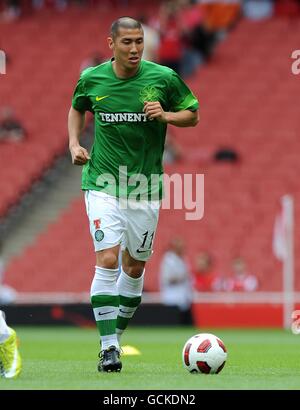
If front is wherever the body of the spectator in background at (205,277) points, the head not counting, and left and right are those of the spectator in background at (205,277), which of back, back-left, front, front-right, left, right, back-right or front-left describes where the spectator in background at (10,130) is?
back-right

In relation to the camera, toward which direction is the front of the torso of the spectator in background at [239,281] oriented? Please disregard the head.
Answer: toward the camera

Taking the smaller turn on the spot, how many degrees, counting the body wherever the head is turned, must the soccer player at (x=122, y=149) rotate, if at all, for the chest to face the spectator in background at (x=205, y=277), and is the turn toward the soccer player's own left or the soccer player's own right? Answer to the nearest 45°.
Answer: approximately 180°

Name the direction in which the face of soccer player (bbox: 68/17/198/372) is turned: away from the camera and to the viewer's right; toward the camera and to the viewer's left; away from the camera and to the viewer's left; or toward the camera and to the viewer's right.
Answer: toward the camera and to the viewer's right

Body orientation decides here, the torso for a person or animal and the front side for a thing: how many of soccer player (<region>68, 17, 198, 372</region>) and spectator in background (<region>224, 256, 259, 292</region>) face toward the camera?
2

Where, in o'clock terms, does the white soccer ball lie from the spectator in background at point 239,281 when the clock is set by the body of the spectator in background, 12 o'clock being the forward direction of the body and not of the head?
The white soccer ball is roughly at 12 o'clock from the spectator in background.

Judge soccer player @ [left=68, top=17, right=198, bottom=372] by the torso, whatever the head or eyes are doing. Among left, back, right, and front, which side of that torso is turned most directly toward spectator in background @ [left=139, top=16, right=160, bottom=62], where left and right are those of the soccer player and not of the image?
back

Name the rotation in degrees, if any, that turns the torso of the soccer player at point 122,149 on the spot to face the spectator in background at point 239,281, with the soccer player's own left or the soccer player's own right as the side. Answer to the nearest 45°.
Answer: approximately 180°

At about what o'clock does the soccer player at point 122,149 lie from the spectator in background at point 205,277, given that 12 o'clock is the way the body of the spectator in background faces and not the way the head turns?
The soccer player is roughly at 12 o'clock from the spectator in background.

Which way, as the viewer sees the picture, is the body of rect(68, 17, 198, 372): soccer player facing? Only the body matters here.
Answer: toward the camera

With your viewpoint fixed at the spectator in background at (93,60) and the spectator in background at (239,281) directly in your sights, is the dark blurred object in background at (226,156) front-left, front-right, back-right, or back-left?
front-left

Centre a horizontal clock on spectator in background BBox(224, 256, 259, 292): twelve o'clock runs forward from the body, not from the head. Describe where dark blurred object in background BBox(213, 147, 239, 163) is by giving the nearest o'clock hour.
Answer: dark blurred object in background BBox(213, 147, 239, 163) is roughly at 6 o'clock from spectator in background BBox(224, 256, 259, 292).
